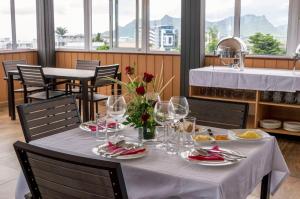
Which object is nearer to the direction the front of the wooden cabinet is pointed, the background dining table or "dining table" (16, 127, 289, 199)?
the dining table

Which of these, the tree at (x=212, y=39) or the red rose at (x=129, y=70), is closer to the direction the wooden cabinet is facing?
the red rose

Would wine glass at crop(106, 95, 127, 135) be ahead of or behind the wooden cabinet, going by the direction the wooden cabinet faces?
ahead

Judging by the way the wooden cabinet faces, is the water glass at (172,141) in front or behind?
in front

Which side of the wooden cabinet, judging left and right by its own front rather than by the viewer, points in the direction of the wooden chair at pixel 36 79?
right

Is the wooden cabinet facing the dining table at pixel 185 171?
yes

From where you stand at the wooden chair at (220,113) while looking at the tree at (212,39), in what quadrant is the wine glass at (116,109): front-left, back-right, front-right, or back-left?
back-left

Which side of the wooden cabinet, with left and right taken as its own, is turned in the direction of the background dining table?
right

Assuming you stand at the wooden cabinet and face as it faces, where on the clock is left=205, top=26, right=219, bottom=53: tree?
The tree is roughly at 5 o'clock from the wooden cabinet.

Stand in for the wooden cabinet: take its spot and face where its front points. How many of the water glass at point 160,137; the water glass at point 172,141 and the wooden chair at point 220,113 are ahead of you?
3

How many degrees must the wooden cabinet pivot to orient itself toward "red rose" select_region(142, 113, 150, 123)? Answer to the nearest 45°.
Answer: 0° — it already faces it

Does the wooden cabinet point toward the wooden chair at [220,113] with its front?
yes

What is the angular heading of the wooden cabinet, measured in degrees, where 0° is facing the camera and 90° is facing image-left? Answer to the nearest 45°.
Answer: approximately 0°
